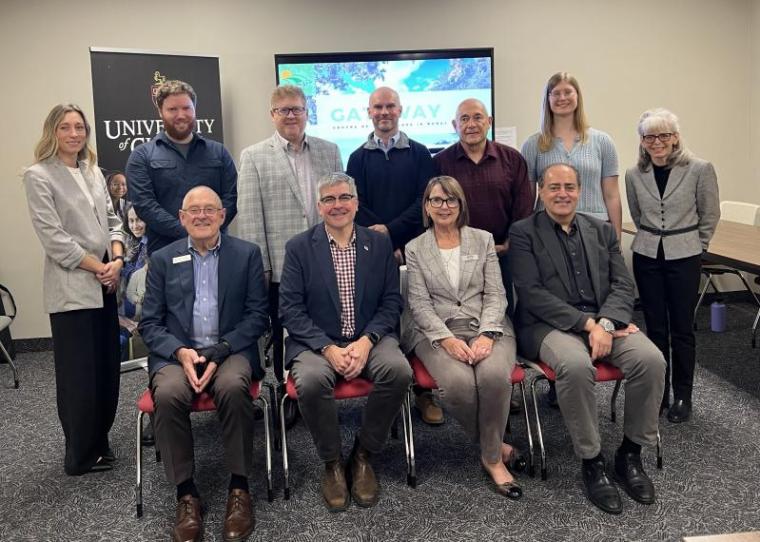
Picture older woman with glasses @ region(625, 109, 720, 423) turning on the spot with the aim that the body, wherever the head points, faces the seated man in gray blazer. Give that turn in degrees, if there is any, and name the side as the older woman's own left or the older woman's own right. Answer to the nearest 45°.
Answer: approximately 45° to the older woman's own right

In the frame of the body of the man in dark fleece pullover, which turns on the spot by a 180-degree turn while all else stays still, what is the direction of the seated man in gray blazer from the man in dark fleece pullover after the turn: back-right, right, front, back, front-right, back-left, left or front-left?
back-right

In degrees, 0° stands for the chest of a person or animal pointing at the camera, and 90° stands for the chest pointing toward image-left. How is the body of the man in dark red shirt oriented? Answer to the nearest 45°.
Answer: approximately 0°

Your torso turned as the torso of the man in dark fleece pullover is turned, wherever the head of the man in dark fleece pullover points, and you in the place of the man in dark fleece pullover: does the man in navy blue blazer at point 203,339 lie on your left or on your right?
on your right

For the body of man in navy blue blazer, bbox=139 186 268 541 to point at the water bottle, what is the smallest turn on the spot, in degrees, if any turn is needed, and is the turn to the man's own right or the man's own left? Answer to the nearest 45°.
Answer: approximately 90° to the man's own left

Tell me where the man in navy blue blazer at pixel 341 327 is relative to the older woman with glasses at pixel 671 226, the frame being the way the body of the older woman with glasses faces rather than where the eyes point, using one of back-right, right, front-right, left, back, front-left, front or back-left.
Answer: front-right

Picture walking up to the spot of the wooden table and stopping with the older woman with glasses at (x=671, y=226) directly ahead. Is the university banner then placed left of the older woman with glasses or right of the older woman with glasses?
right
